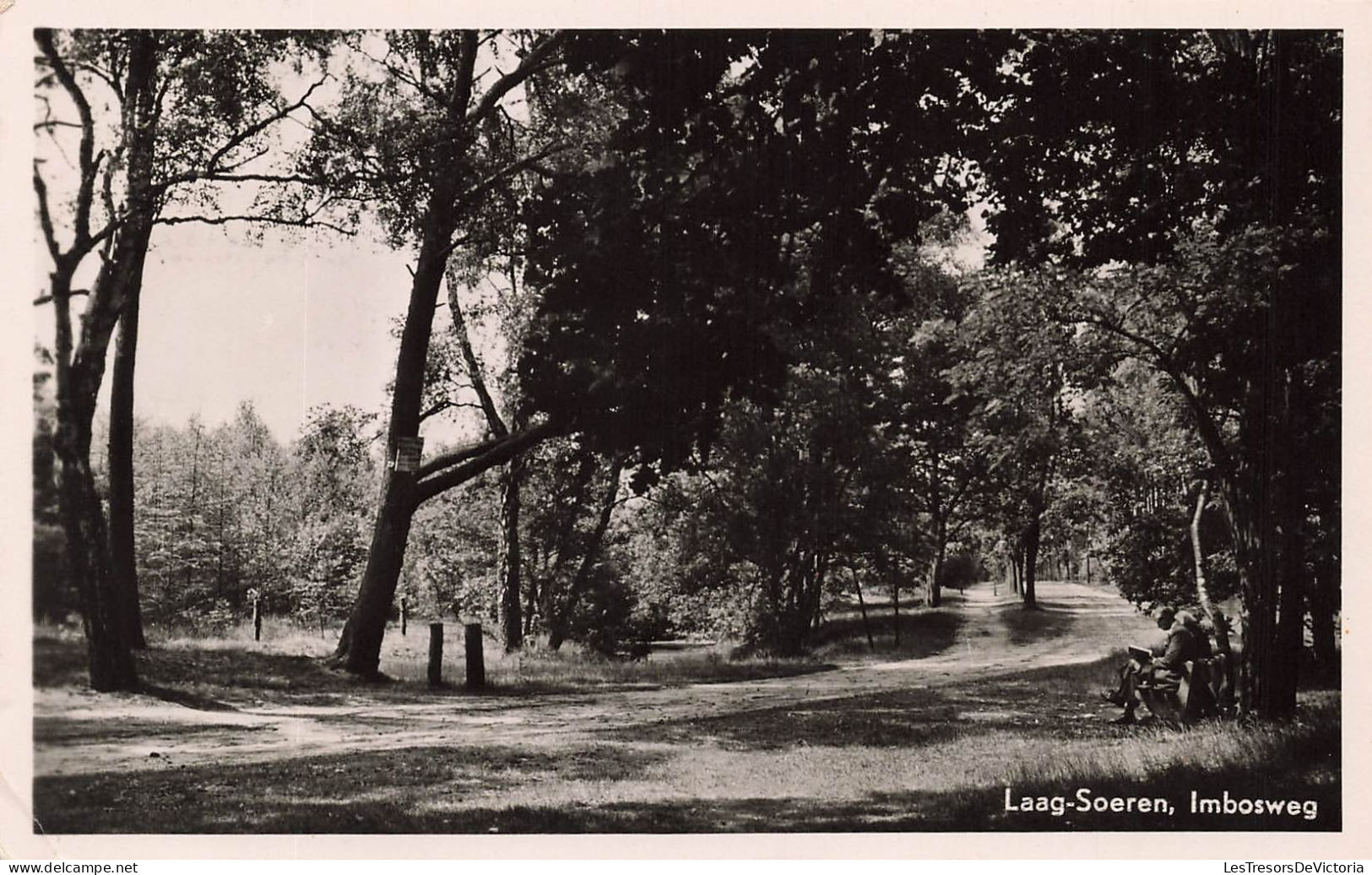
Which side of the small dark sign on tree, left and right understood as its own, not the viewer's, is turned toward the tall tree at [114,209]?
right

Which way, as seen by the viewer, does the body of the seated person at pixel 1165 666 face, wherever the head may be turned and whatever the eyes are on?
to the viewer's left

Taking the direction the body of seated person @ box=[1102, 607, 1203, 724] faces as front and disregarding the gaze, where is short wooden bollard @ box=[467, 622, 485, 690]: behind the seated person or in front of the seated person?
in front

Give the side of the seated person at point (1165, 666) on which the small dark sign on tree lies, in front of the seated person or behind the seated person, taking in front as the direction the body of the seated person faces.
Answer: in front

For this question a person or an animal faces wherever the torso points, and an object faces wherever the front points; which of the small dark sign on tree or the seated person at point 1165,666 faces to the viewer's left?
the seated person

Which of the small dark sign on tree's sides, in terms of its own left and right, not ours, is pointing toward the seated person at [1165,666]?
left

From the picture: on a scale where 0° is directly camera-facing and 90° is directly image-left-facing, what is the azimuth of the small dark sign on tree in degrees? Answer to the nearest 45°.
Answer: approximately 0°

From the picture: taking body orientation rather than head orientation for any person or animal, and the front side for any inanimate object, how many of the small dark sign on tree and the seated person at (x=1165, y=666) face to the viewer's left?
1

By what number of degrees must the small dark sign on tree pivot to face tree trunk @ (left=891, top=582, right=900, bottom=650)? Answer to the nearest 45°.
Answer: approximately 90° to its left
